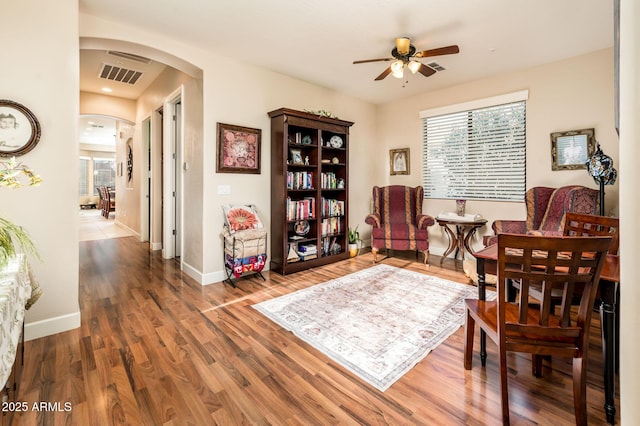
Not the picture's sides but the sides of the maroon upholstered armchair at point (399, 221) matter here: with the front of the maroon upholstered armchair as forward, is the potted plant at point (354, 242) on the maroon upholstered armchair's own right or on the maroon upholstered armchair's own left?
on the maroon upholstered armchair's own right

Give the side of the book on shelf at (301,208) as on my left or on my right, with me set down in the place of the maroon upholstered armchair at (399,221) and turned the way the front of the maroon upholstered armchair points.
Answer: on my right

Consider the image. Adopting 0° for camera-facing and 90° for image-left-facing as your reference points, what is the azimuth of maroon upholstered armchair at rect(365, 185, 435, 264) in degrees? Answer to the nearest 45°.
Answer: approximately 0°
